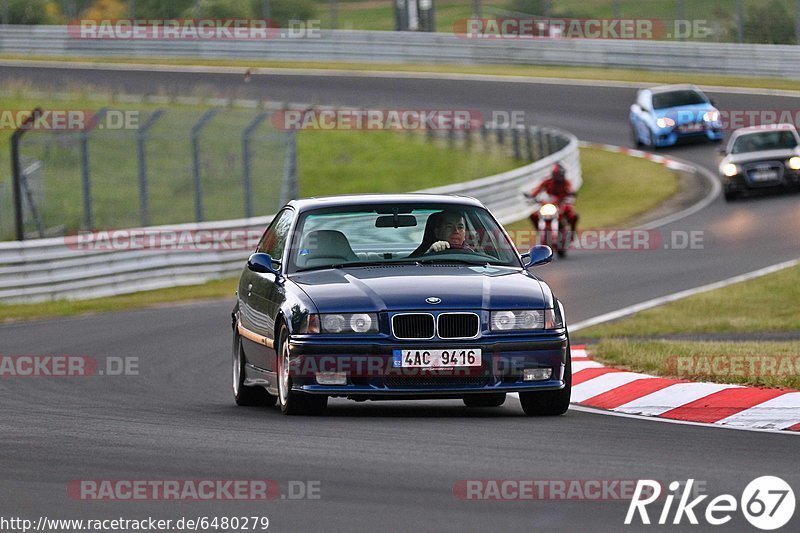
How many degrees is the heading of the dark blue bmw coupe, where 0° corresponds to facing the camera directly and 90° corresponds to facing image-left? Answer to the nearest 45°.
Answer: approximately 0°

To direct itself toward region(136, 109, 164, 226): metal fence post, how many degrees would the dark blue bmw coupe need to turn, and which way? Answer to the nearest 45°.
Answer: approximately 180°

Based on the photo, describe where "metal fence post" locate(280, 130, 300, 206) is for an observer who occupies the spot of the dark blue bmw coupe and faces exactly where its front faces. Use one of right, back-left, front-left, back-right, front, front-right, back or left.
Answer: back

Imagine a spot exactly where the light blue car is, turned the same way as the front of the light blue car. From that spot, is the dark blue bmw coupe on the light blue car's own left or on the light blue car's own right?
on the light blue car's own right

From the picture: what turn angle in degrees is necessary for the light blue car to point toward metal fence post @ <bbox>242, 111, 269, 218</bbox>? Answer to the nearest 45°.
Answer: approximately 90° to its right

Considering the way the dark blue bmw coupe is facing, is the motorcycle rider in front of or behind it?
behind

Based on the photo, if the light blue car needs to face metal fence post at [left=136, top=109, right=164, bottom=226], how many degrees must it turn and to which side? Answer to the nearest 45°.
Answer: approximately 90° to its right
